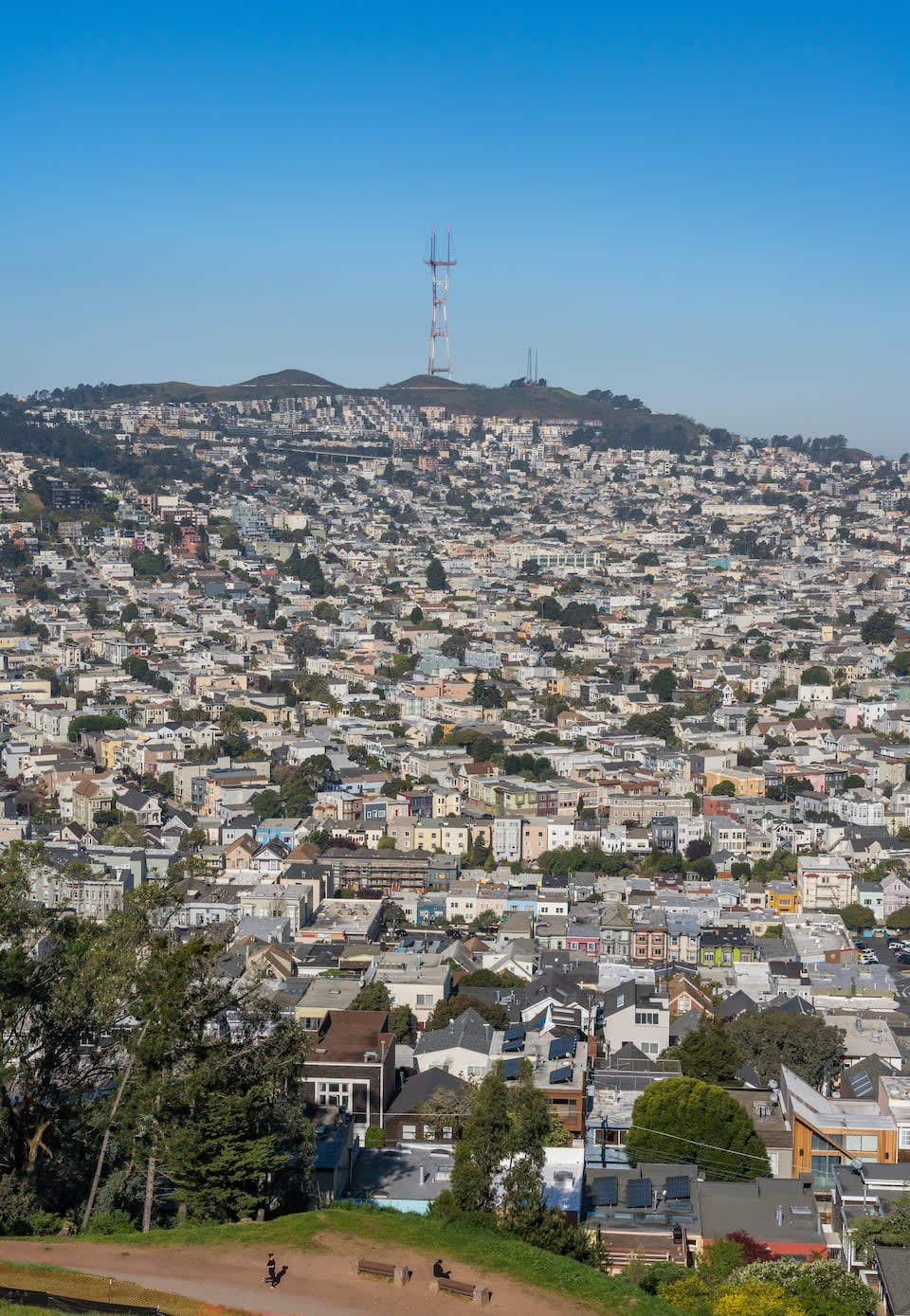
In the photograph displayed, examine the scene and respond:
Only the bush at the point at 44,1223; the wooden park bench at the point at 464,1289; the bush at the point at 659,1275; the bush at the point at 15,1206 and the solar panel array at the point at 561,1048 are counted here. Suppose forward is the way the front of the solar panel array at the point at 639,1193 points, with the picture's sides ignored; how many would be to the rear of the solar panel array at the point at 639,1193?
1

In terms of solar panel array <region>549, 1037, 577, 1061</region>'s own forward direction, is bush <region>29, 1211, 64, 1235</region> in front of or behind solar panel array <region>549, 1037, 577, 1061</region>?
in front

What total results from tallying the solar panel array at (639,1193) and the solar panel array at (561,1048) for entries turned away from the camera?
0

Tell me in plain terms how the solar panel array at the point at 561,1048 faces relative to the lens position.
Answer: facing the viewer and to the left of the viewer

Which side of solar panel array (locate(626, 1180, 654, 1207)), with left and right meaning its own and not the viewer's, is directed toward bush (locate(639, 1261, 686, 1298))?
front

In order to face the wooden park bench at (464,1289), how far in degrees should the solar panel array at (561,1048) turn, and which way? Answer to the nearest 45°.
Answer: approximately 45° to its left

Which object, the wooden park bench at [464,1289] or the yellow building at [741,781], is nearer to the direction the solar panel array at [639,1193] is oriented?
the wooden park bench

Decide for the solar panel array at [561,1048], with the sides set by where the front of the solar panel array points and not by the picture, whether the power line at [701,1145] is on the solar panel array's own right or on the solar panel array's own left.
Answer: on the solar panel array's own left

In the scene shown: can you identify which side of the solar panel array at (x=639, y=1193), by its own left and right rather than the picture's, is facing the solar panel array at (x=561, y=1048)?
back

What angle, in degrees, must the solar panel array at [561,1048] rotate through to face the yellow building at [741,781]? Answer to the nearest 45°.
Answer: approximately 135° to its right

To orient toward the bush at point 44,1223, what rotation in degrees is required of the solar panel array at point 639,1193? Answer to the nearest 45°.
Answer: approximately 45° to its right
